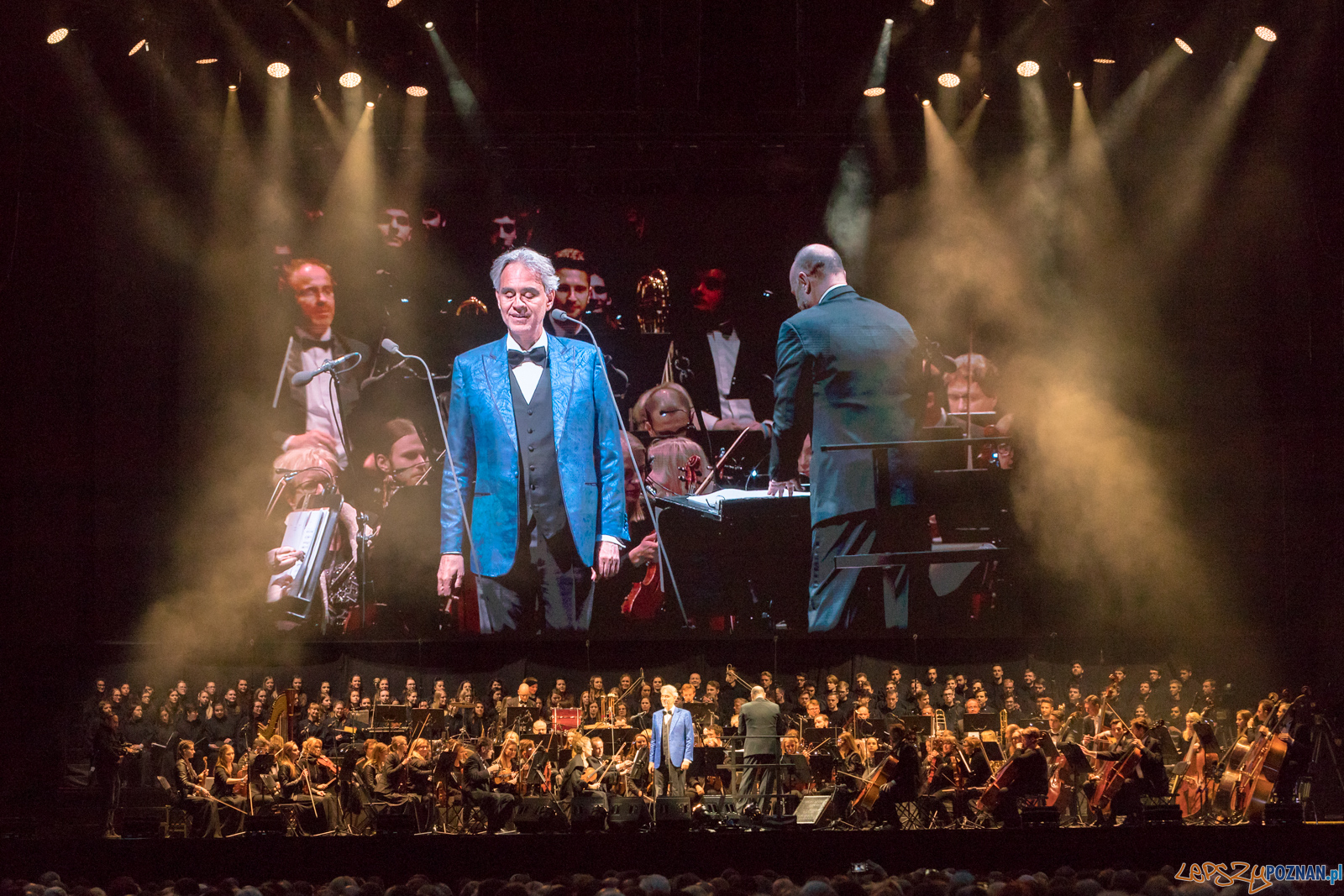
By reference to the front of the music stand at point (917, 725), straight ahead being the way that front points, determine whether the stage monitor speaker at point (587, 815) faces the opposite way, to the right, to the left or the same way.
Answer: the same way

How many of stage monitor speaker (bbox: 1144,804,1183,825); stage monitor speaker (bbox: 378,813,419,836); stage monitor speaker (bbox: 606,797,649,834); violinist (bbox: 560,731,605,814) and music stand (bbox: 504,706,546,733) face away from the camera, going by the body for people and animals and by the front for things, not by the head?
4

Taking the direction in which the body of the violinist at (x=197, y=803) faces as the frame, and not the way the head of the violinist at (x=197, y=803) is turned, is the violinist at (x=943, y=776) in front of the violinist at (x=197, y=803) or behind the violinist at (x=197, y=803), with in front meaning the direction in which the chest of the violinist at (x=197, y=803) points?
in front

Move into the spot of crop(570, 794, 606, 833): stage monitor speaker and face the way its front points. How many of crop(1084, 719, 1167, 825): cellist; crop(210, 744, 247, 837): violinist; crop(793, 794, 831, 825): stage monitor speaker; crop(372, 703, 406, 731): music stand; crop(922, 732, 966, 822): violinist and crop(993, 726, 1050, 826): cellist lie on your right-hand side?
4

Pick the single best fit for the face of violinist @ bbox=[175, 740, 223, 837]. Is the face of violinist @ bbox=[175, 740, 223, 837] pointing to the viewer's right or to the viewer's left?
to the viewer's right

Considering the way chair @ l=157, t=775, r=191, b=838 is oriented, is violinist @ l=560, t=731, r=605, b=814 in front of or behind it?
in front

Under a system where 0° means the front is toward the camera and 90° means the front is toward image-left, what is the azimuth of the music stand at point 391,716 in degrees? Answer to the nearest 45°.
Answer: approximately 180°

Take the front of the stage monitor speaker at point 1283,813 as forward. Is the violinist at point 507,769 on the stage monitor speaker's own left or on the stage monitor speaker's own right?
on the stage monitor speaker's own left

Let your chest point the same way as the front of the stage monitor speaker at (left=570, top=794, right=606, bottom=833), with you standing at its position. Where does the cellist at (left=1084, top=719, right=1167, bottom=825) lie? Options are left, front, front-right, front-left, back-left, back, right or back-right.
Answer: right

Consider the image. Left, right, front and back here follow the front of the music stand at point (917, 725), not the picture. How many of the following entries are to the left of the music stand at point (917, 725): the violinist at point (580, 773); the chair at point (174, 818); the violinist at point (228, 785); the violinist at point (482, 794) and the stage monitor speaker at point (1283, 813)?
4

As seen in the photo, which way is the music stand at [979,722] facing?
away from the camera

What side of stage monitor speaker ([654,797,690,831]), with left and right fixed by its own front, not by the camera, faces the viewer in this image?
back

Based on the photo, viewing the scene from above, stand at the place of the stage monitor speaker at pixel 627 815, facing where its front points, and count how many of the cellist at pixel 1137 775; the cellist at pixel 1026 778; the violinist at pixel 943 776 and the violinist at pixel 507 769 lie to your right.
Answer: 3

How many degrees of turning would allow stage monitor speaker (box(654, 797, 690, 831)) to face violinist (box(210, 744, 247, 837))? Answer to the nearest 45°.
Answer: approximately 90° to its left

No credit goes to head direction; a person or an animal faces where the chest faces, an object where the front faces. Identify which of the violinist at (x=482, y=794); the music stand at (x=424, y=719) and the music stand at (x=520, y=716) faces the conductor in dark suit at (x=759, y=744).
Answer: the violinist

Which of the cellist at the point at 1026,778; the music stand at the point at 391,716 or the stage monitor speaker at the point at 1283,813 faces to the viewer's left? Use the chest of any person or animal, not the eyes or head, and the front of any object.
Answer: the cellist

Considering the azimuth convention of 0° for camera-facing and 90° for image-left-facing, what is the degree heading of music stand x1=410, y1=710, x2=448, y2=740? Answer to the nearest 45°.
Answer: approximately 180°

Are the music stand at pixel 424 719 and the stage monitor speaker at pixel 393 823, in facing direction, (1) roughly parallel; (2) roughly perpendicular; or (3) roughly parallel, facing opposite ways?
roughly parallel

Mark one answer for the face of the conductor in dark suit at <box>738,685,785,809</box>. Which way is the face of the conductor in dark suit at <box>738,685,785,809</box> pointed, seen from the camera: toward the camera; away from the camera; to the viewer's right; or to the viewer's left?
away from the camera

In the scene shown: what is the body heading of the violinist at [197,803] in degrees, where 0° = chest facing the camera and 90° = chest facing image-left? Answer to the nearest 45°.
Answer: approximately 270°
